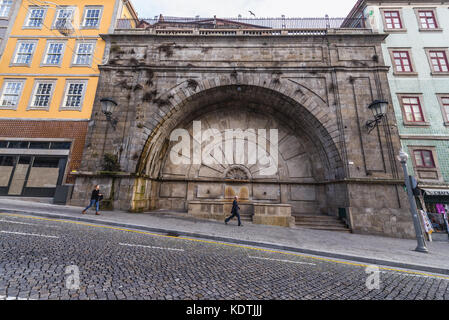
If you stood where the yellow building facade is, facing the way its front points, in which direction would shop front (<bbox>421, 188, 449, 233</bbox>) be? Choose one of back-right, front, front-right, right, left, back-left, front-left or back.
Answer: front-left

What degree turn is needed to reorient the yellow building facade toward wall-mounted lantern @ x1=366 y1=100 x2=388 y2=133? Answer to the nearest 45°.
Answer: approximately 45° to its left

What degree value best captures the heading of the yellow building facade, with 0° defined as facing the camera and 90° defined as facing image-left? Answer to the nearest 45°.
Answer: approximately 0°

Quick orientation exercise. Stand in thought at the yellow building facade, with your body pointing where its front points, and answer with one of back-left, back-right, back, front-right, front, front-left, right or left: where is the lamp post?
front-left

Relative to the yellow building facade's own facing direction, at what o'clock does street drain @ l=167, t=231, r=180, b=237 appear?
The street drain is roughly at 11 o'clock from the yellow building facade.
